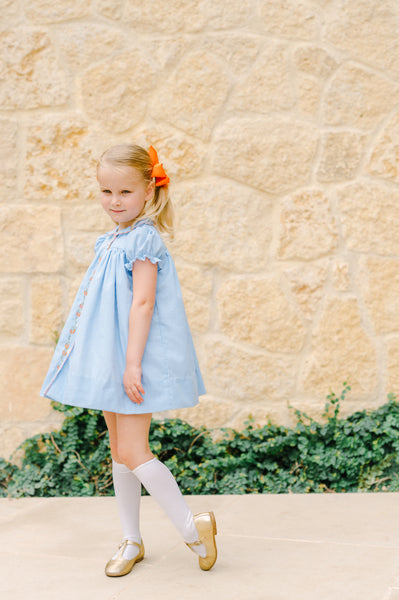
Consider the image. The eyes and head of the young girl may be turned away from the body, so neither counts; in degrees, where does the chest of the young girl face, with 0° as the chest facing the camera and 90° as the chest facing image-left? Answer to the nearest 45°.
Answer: approximately 45°
